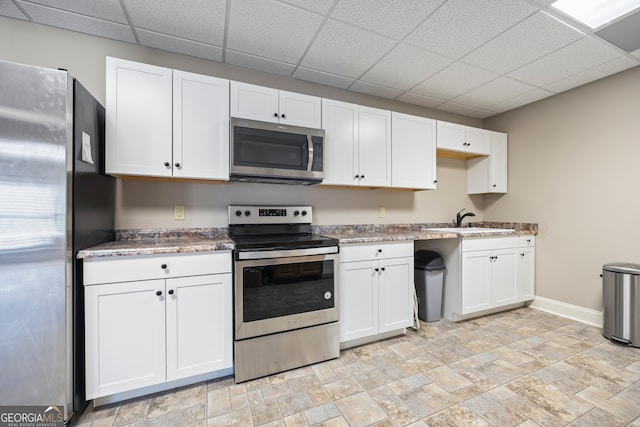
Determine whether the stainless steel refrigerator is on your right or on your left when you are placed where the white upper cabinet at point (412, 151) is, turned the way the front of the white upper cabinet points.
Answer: on your right

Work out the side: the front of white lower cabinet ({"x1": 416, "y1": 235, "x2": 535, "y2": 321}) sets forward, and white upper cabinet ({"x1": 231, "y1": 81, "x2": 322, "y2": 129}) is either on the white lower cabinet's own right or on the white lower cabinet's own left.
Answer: on the white lower cabinet's own right

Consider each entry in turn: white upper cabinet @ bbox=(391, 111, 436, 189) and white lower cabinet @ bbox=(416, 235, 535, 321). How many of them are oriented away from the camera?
0

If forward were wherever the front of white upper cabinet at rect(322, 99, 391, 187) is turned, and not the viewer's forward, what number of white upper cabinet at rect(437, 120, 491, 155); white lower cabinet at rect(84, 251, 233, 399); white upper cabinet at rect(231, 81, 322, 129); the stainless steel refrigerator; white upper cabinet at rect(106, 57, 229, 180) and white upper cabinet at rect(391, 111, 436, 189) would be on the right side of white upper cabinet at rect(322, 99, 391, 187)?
4

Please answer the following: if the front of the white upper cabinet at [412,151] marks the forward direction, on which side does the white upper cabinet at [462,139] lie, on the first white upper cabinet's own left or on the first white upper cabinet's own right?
on the first white upper cabinet's own left

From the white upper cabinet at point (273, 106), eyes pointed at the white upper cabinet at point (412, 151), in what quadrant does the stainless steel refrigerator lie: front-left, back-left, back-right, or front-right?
back-right

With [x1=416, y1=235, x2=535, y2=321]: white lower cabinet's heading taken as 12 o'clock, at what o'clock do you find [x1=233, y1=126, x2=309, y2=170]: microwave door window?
The microwave door window is roughly at 3 o'clock from the white lower cabinet.

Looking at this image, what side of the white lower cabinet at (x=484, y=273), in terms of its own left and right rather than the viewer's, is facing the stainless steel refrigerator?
right

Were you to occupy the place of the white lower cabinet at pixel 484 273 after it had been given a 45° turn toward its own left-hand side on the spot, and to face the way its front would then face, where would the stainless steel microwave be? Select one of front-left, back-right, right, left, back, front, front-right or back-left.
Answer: back-right

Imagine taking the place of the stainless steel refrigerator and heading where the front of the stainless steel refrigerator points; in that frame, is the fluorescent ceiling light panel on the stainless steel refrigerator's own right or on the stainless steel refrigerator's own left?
on the stainless steel refrigerator's own left

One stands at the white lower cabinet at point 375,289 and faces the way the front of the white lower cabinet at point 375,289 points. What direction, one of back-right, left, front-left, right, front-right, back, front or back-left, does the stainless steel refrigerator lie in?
right

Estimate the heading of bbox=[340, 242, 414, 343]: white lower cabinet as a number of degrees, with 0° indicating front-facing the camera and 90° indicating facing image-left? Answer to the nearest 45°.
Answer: approximately 315°
